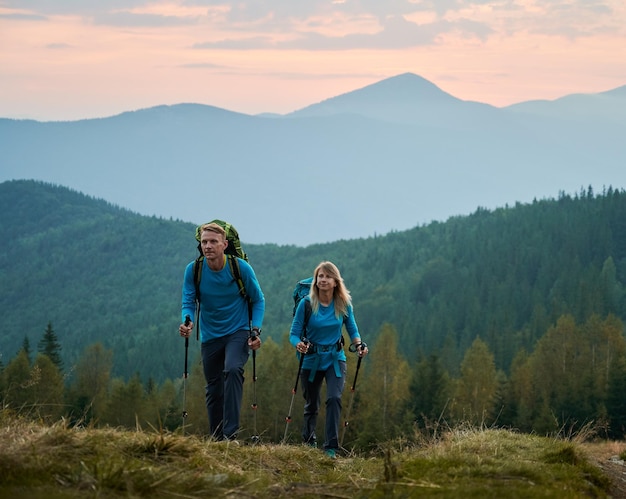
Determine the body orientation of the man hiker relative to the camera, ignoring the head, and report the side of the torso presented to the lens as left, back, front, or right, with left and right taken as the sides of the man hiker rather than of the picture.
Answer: front
